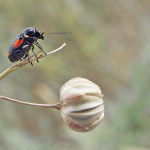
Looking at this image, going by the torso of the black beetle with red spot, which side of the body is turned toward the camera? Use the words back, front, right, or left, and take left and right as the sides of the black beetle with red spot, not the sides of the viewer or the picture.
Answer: right
